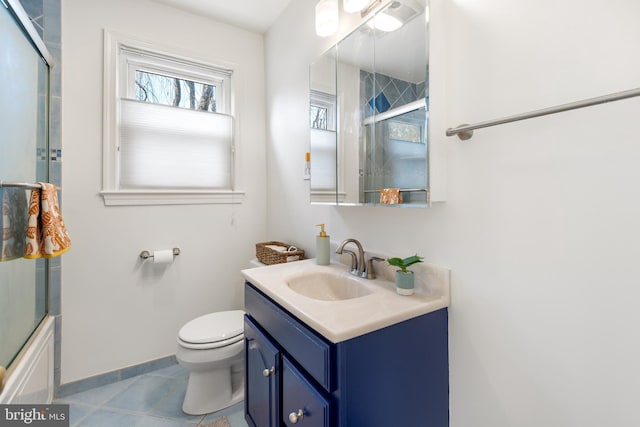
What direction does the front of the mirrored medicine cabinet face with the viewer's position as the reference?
facing the viewer and to the left of the viewer

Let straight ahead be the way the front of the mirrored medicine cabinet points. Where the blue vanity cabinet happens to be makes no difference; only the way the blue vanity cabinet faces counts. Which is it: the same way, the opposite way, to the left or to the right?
the same way

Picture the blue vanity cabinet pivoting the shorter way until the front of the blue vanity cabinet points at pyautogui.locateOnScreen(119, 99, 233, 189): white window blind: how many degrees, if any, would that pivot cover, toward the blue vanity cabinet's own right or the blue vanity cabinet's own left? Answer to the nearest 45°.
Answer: approximately 90° to the blue vanity cabinet's own right

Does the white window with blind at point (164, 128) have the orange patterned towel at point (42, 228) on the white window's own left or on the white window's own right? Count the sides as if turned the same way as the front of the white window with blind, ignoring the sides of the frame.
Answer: on the white window's own right

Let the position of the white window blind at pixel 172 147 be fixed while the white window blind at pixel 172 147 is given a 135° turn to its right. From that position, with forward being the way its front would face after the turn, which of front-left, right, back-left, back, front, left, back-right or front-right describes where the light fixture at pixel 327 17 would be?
back-left

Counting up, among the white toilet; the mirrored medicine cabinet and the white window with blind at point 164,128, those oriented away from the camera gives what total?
0

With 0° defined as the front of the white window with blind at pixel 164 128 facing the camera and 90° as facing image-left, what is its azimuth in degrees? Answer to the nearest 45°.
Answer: approximately 315°

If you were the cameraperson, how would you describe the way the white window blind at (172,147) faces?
facing the viewer and to the right of the viewer

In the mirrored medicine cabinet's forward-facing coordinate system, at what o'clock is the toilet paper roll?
The toilet paper roll is roughly at 2 o'clock from the mirrored medicine cabinet.

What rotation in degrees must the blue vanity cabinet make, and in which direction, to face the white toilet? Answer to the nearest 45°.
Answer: approximately 90° to its right

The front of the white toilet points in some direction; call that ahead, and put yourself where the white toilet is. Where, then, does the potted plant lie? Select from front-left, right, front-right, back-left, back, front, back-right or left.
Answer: left

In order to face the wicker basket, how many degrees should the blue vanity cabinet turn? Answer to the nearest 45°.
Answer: approximately 90° to its right
